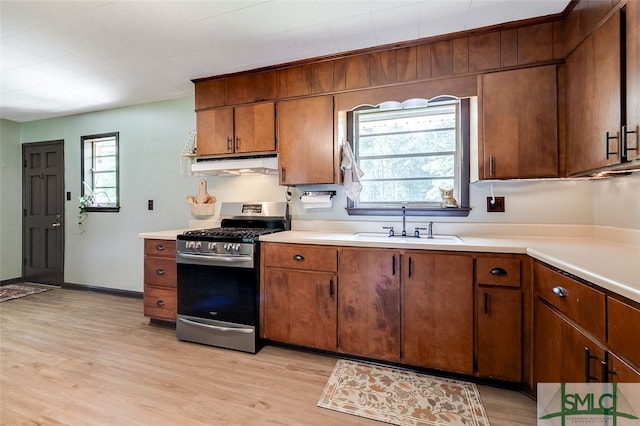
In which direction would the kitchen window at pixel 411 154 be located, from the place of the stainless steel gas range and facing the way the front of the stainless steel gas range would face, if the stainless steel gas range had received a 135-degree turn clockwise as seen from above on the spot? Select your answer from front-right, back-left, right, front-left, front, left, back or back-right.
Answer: right

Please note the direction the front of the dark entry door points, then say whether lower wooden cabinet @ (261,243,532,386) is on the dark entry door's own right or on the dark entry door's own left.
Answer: on the dark entry door's own left

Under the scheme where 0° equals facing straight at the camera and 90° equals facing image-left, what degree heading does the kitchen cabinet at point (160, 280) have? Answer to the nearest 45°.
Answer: approximately 45°

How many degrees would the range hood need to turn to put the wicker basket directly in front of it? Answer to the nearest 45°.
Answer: approximately 90° to its right

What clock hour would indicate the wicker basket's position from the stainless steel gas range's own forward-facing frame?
The wicker basket is roughly at 4 o'clock from the stainless steel gas range.

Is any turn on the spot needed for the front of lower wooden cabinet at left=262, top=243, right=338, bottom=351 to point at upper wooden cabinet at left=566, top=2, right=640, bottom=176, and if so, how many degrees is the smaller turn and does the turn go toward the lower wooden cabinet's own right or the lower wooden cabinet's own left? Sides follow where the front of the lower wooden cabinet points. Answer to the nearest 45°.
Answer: approximately 90° to the lower wooden cabinet's own left

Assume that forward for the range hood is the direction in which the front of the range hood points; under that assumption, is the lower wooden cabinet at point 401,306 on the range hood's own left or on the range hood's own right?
on the range hood's own left

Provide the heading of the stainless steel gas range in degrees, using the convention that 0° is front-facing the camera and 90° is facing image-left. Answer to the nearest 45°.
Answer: approximately 45°

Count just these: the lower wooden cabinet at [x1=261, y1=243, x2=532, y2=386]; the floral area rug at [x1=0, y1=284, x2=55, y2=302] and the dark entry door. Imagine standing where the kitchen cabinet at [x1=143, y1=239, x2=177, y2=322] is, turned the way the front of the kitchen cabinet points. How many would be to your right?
2

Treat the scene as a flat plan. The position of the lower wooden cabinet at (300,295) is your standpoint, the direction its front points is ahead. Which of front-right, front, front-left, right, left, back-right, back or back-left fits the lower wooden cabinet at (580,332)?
left

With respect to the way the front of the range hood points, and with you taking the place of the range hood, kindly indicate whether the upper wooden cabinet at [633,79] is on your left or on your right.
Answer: on your left

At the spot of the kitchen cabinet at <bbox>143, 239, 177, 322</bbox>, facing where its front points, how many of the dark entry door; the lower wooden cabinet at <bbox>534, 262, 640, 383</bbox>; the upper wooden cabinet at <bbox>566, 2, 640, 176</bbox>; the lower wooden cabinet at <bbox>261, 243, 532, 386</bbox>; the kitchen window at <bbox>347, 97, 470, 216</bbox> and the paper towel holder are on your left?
5

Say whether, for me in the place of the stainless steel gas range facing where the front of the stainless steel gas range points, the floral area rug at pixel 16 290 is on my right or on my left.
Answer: on my right

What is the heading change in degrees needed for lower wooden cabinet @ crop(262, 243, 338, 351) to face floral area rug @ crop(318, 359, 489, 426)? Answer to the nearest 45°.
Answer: approximately 90° to its left

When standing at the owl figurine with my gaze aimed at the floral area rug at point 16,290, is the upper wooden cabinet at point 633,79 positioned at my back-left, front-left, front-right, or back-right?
back-left
